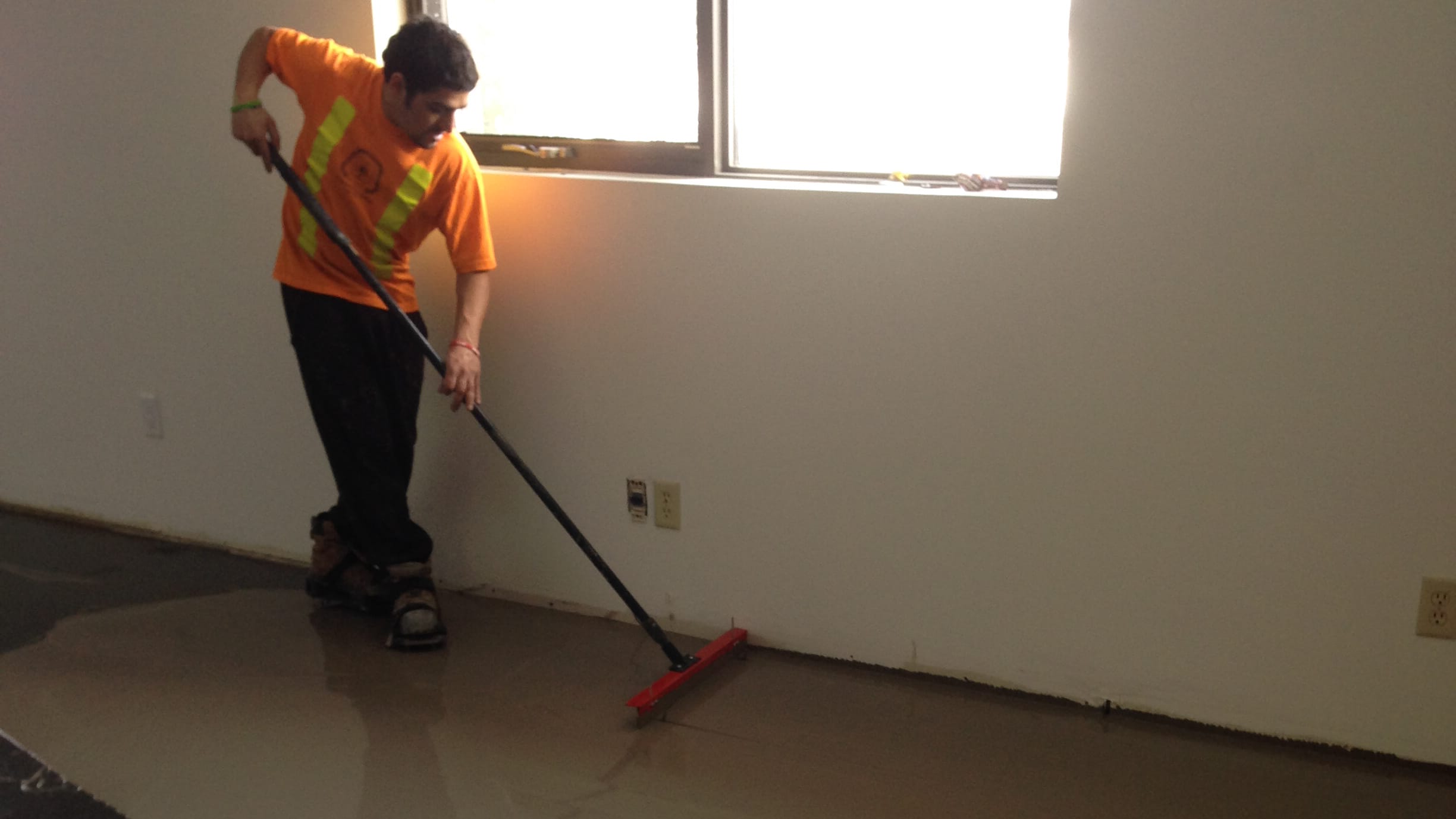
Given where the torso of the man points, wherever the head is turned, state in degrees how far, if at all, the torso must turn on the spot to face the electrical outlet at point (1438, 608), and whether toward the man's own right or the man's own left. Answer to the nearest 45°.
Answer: approximately 45° to the man's own left

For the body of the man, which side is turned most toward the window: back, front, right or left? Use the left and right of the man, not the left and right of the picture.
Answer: left

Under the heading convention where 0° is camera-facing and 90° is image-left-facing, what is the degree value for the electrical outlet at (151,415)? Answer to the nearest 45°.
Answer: approximately 45°

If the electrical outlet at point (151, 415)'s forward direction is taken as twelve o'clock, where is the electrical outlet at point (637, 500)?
the electrical outlet at point (637, 500) is roughly at 9 o'clock from the electrical outlet at point (151, 415).

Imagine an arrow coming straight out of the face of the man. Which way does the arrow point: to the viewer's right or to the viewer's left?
to the viewer's right

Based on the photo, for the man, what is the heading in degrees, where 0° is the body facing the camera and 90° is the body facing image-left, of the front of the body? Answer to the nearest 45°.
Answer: approximately 0°

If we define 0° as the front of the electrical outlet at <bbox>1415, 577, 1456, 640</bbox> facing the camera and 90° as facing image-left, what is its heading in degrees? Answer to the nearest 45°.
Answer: approximately 0°

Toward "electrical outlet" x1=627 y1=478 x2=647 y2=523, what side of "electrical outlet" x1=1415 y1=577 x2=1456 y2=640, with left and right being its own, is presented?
right

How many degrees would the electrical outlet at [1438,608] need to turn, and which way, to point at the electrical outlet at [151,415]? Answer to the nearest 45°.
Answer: approximately 90° to its right
